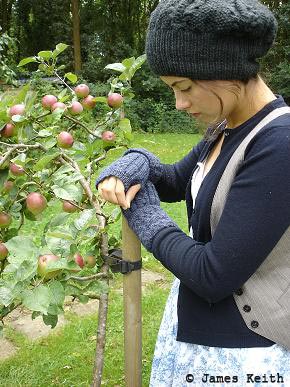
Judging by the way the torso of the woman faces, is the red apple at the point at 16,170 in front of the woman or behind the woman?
in front

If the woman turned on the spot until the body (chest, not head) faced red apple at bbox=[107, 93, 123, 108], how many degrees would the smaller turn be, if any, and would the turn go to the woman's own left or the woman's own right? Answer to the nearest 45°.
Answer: approximately 45° to the woman's own right

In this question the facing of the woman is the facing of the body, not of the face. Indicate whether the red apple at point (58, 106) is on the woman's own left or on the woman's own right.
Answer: on the woman's own right

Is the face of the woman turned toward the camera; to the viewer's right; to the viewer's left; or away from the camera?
to the viewer's left

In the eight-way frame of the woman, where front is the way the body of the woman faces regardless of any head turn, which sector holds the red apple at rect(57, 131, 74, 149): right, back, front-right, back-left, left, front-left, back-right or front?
front-right

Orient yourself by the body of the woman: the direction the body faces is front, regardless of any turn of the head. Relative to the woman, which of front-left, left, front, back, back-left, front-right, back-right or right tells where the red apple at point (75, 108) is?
front-right

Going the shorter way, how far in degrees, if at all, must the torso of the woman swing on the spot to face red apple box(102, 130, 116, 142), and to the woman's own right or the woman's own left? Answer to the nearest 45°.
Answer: approximately 45° to the woman's own right

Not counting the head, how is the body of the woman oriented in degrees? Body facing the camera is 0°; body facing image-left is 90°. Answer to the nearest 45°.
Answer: approximately 90°
